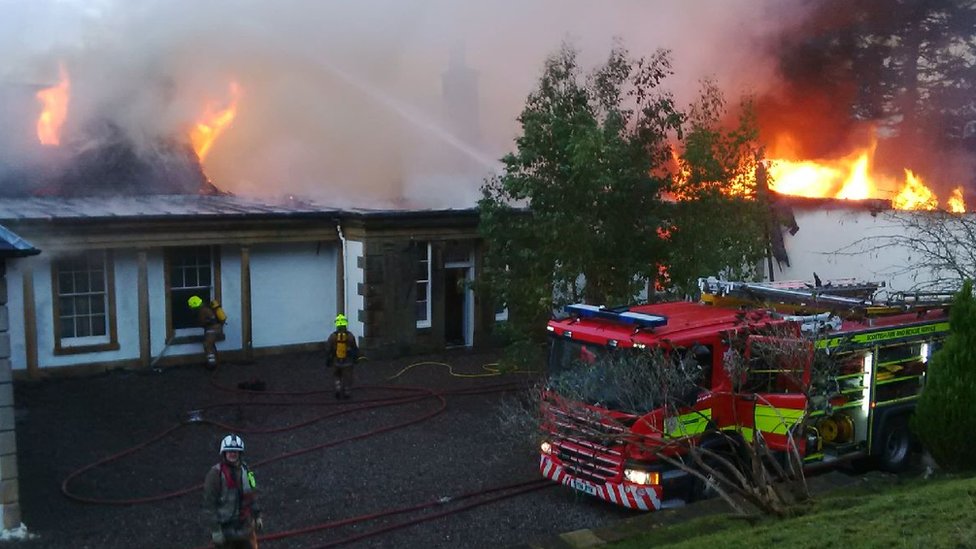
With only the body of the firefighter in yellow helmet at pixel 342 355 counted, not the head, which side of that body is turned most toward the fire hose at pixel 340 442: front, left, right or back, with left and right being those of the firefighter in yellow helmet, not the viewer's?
back

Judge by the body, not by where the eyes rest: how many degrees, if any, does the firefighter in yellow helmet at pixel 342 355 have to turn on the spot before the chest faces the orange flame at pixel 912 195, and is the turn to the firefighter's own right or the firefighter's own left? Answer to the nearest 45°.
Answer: approximately 90° to the firefighter's own right

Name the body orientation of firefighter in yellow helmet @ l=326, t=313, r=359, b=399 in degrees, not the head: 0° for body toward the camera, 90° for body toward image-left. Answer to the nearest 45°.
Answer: approximately 180°

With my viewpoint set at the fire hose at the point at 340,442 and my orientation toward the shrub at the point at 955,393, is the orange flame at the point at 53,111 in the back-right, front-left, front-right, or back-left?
back-left

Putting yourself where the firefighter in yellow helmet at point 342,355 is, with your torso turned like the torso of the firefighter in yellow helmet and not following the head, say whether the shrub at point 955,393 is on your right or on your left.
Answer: on your right

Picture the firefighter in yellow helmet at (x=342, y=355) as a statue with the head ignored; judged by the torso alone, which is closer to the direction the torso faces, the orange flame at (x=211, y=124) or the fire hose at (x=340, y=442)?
the orange flame

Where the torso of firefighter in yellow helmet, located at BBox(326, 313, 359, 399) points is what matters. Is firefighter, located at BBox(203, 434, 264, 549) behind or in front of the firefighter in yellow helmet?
behind

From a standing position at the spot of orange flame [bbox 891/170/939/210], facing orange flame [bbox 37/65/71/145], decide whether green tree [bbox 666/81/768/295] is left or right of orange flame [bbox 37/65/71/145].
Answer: left
